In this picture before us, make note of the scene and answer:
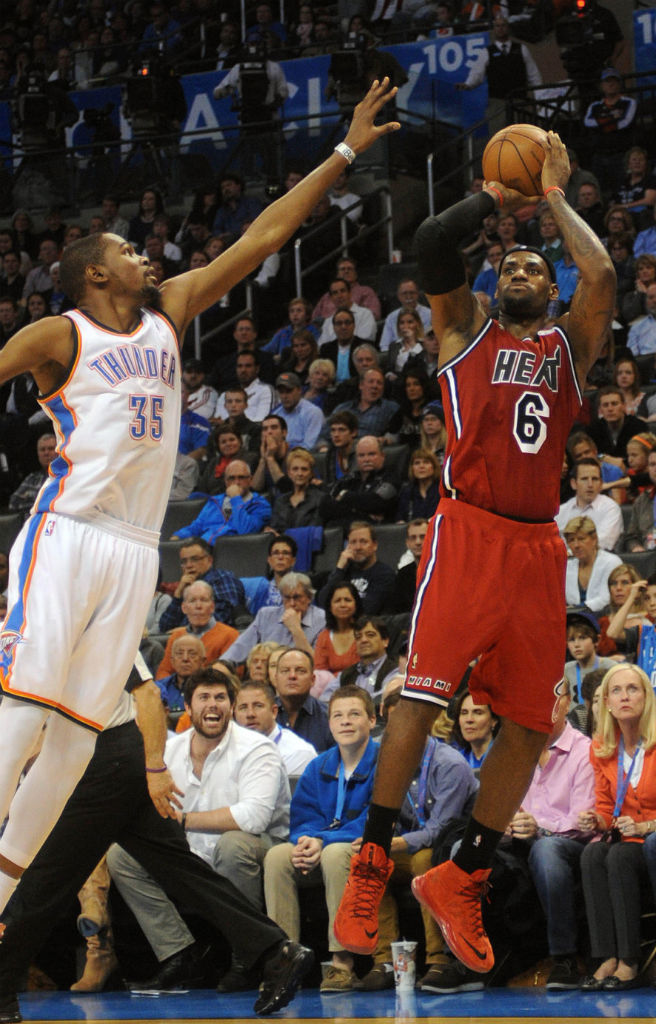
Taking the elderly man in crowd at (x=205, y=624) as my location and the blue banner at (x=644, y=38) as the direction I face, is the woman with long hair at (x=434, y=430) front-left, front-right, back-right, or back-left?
front-right

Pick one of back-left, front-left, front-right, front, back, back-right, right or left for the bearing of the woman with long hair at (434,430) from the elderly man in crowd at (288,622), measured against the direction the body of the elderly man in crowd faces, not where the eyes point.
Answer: back-left

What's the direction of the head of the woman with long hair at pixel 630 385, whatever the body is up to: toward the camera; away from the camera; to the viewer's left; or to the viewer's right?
toward the camera

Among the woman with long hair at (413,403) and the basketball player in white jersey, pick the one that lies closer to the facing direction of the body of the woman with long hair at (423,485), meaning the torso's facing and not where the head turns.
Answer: the basketball player in white jersey

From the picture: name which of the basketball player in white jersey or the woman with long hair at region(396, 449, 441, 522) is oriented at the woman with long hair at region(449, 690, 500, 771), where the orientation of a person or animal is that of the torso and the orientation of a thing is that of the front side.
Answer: the woman with long hair at region(396, 449, 441, 522)

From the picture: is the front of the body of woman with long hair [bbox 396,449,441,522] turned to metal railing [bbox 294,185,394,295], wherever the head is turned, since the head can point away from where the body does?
no

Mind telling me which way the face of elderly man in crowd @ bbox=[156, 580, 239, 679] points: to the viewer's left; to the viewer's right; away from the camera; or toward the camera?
toward the camera

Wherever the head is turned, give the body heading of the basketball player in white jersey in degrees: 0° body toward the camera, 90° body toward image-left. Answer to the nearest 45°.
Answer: approximately 315°

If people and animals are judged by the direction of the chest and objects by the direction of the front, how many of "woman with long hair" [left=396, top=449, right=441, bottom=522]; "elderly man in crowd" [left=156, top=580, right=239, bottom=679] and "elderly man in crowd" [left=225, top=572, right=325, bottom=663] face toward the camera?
3

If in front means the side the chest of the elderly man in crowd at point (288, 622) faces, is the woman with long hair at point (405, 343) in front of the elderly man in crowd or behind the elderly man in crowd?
behind

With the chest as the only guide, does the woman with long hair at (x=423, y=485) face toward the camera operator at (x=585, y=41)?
no

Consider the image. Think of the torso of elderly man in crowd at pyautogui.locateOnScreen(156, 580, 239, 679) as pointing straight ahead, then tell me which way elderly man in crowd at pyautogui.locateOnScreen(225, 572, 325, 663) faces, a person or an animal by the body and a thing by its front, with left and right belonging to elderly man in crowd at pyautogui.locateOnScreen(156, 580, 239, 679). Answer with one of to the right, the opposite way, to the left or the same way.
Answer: the same way

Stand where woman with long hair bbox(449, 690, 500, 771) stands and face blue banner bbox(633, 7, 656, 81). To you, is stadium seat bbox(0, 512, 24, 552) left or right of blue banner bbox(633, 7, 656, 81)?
left

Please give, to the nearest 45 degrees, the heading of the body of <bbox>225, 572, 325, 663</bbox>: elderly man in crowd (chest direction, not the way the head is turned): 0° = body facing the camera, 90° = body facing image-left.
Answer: approximately 0°

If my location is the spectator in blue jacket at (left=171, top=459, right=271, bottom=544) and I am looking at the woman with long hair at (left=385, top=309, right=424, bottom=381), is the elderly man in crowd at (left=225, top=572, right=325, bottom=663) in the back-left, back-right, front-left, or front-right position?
back-right

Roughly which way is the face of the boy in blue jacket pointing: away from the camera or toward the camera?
toward the camera

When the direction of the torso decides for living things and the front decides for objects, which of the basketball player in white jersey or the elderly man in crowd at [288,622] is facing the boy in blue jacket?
the elderly man in crowd

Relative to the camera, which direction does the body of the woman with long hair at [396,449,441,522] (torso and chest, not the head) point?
toward the camera

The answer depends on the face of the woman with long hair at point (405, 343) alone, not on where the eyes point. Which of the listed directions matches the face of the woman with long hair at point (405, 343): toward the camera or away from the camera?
toward the camera

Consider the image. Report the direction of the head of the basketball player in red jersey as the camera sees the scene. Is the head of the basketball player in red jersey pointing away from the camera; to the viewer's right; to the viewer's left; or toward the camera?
toward the camera

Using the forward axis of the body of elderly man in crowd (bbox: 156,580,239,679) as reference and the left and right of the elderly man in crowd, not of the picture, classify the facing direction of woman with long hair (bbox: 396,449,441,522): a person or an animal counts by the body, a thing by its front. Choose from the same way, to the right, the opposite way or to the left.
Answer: the same way

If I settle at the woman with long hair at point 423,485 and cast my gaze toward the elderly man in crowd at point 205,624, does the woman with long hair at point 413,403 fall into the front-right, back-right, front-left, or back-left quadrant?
back-right

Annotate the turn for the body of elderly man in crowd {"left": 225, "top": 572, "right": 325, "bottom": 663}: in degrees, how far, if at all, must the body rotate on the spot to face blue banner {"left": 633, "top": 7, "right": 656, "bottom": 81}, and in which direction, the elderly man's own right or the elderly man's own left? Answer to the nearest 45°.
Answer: approximately 135° to the elderly man's own left
